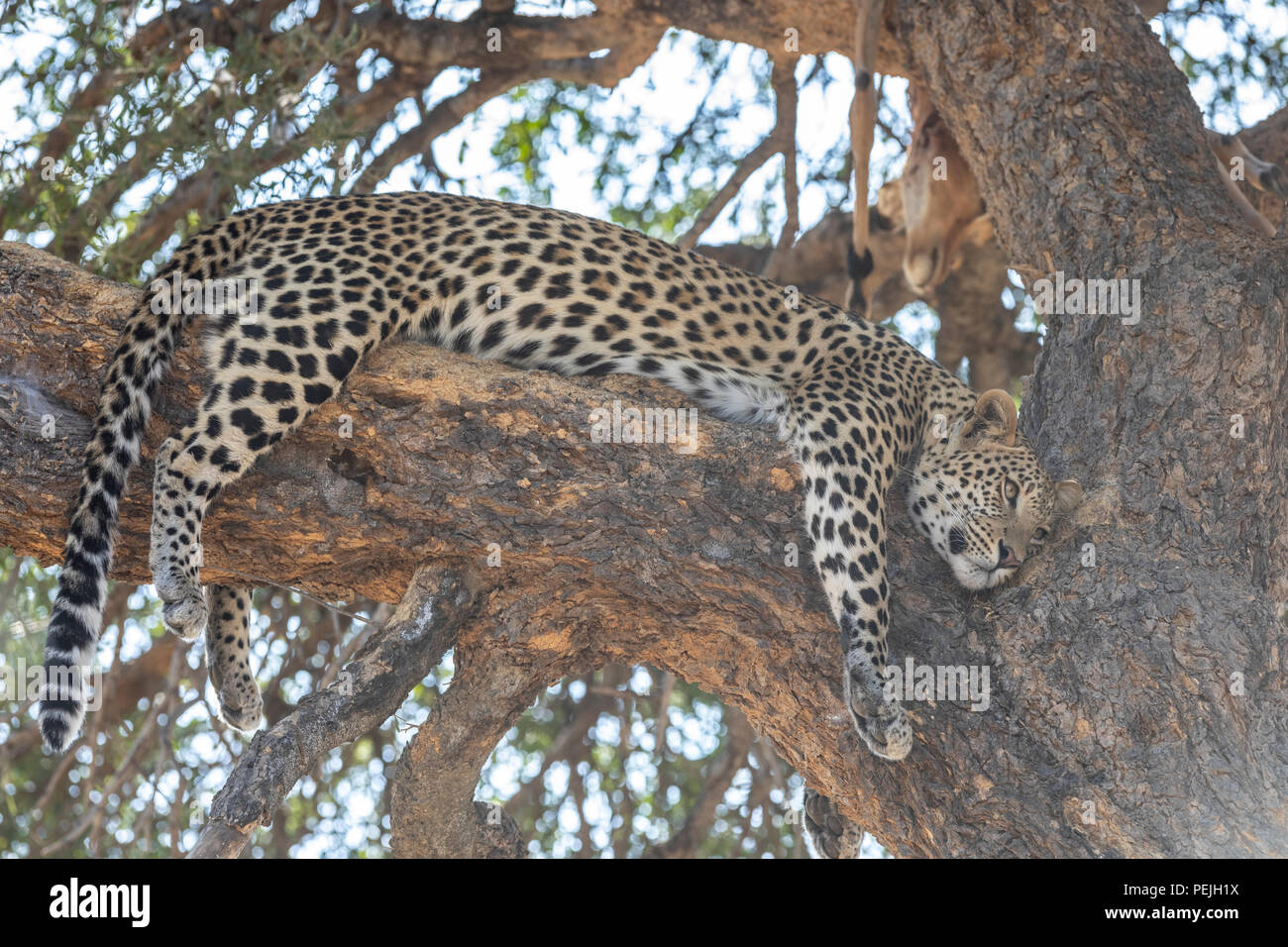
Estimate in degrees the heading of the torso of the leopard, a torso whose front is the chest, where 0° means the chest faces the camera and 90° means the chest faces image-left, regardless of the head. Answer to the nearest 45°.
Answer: approximately 270°
